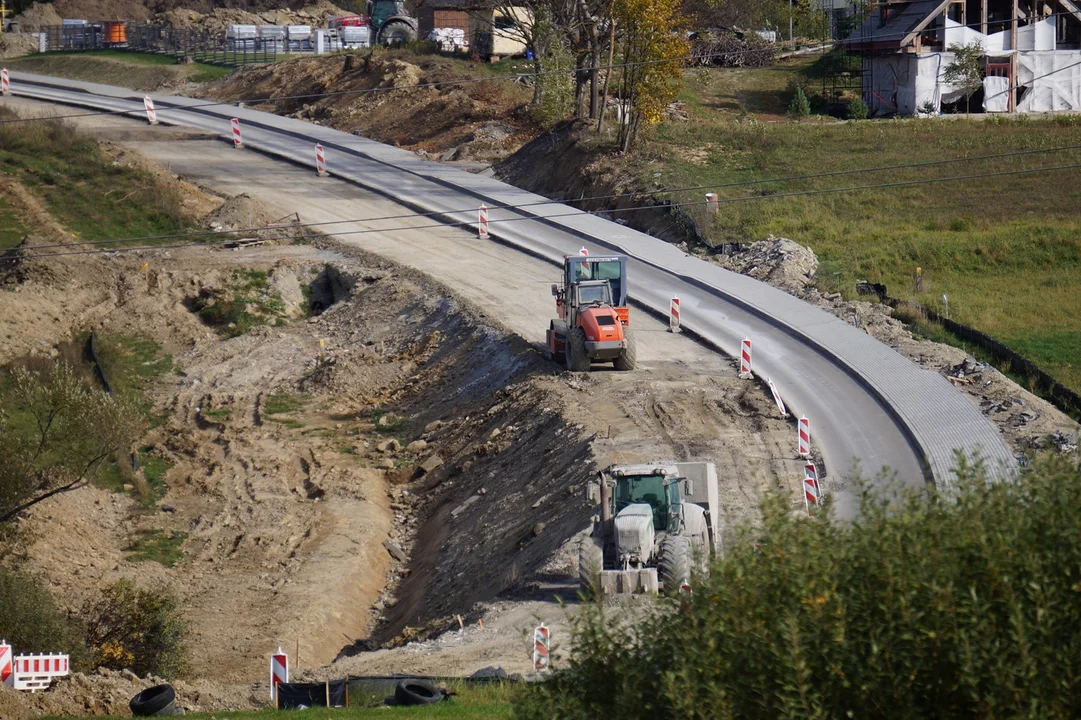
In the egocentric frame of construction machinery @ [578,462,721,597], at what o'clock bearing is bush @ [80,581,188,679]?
The bush is roughly at 3 o'clock from the construction machinery.

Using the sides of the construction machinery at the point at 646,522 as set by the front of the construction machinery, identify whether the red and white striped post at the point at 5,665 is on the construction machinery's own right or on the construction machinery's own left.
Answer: on the construction machinery's own right

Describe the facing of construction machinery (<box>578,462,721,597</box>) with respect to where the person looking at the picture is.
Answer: facing the viewer

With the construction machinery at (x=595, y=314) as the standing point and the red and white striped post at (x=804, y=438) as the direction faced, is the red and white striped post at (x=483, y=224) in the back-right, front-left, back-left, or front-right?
back-left

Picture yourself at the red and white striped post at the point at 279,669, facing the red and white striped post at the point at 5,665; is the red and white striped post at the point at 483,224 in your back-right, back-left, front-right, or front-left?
back-right

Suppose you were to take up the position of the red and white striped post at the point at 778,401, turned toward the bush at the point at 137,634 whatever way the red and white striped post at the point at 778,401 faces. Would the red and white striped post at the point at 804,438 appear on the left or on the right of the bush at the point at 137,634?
left

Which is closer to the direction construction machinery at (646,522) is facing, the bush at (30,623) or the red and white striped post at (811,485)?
the bush

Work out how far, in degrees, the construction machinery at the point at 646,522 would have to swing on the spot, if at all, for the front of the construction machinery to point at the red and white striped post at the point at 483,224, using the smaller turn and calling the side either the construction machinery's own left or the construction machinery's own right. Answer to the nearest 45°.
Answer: approximately 180°

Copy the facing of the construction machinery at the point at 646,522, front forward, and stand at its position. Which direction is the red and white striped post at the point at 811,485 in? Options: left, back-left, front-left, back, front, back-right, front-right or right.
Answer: back-left

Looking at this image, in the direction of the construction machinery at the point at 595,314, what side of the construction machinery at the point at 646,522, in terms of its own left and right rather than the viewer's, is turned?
back

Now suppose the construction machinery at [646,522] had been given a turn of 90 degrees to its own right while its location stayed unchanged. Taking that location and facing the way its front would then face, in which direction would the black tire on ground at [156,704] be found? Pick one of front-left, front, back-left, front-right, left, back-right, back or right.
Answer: front-left

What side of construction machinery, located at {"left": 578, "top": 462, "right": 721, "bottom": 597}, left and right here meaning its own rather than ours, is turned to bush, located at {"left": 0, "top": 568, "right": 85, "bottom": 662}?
right

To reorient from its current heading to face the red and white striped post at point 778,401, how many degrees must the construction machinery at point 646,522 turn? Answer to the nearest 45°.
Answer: approximately 180°

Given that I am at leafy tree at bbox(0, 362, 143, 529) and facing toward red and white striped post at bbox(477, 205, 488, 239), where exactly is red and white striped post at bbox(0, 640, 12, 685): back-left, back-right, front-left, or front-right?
back-right

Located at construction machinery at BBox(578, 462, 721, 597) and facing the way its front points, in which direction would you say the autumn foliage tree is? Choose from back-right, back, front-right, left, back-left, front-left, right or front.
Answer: back
